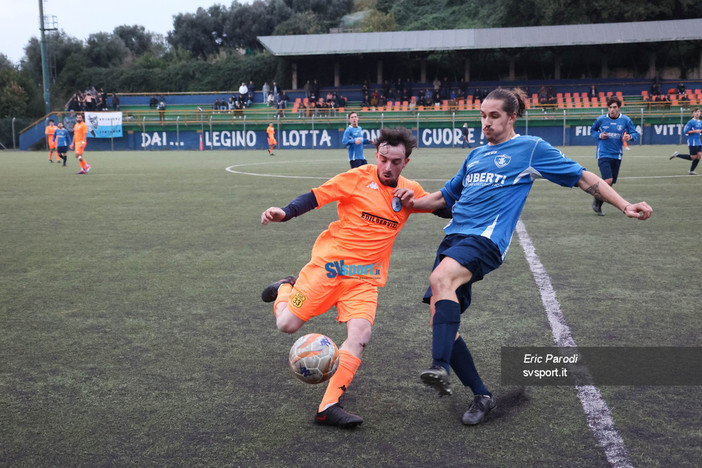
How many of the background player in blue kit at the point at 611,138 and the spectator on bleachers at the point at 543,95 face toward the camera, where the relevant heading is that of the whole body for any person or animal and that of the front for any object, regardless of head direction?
2

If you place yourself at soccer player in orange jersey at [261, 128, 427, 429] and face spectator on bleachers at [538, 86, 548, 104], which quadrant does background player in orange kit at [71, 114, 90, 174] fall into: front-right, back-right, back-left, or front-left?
front-left

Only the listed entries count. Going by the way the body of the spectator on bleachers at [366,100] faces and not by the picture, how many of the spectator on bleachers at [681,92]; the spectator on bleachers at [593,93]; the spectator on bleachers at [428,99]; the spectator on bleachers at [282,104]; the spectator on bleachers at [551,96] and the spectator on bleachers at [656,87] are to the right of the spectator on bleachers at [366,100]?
1

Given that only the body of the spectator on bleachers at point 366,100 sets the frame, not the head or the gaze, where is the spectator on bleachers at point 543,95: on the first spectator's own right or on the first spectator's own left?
on the first spectator's own left

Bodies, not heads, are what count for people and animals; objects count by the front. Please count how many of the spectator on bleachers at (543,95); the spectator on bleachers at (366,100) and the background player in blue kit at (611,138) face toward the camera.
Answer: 3

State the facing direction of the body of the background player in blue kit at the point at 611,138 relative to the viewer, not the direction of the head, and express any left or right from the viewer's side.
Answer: facing the viewer

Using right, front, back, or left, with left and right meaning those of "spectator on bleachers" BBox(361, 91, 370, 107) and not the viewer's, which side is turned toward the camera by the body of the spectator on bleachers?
front

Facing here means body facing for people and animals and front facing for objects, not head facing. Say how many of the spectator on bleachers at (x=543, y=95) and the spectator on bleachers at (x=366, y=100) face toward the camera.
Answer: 2

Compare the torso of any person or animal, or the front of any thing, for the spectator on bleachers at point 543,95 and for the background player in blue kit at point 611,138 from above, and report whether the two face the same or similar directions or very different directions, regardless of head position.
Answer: same or similar directions

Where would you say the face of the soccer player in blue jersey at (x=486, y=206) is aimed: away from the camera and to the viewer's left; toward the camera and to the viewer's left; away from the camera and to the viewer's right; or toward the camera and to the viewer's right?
toward the camera and to the viewer's left

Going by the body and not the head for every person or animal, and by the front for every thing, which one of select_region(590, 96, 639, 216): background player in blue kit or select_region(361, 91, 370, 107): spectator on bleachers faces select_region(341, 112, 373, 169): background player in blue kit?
the spectator on bleachers

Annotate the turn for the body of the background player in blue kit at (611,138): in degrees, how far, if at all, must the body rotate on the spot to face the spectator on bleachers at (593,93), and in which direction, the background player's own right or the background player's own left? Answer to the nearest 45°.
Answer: approximately 180°

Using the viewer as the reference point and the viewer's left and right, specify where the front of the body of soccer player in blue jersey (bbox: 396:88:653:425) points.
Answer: facing the viewer and to the left of the viewer
